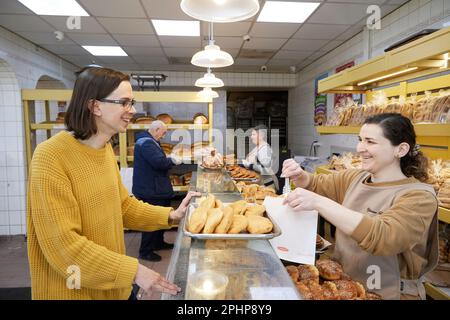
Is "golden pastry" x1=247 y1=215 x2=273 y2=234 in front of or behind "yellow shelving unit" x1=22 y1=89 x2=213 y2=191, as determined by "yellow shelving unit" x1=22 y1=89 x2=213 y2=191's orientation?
in front

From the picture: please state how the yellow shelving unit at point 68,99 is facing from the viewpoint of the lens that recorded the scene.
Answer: facing the viewer

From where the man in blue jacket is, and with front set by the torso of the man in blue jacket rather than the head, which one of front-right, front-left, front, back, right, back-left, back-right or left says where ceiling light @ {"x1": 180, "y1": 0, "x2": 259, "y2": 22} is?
right

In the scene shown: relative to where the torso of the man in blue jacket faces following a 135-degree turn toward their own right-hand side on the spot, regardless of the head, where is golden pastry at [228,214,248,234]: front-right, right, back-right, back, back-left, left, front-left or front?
front-left

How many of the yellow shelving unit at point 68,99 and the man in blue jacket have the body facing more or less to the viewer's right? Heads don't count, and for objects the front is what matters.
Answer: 1

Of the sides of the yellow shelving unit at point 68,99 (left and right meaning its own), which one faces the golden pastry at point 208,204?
front

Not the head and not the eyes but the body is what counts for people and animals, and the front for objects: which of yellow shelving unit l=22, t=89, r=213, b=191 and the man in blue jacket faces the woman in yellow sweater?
the yellow shelving unit

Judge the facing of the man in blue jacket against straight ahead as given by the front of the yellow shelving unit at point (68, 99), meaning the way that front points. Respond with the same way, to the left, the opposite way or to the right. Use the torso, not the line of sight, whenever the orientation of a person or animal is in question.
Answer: to the left

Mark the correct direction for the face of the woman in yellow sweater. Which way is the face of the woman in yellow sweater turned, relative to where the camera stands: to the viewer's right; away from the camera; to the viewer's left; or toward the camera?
to the viewer's right

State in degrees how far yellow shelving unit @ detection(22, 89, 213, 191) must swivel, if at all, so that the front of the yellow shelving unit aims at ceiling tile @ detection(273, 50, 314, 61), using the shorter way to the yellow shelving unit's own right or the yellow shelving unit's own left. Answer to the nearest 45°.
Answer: approximately 90° to the yellow shelving unit's own left

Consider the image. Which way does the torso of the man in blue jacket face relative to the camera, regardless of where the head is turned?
to the viewer's right

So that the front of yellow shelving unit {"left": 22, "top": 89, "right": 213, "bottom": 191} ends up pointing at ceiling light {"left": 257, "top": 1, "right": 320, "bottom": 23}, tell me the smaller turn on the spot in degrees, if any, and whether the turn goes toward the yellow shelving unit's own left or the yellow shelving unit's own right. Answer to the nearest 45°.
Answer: approximately 45° to the yellow shelving unit's own left

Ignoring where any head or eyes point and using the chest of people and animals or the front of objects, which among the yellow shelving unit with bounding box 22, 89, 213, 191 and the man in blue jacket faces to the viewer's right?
the man in blue jacket
